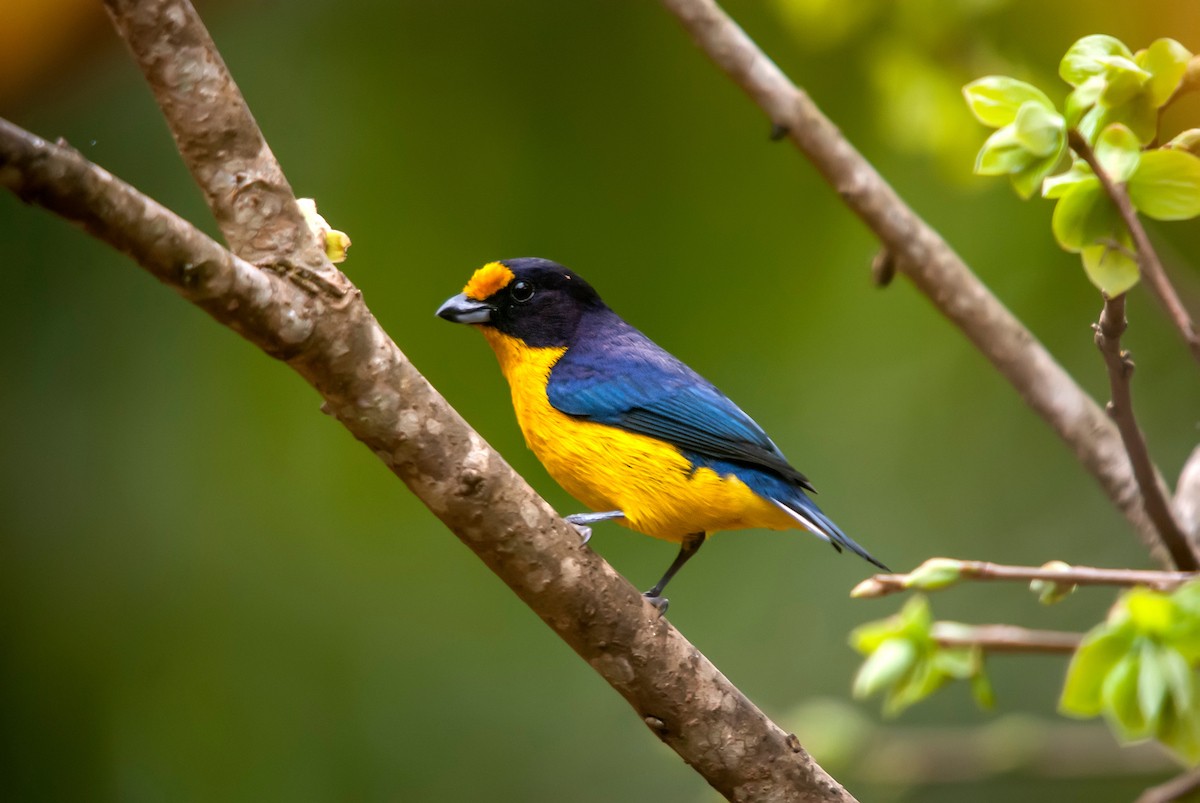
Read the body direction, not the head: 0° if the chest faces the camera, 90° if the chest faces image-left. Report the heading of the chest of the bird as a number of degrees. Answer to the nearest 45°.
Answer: approximately 90°

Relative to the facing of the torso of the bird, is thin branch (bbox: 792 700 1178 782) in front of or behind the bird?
behind
